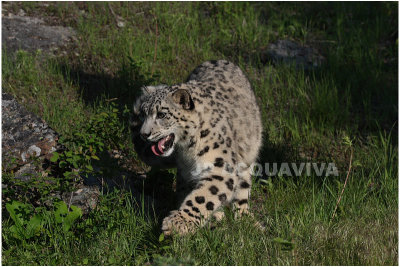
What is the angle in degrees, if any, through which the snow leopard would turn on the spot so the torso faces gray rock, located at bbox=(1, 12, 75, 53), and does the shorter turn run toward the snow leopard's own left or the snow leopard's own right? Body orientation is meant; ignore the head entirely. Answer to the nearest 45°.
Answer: approximately 90° to the snow leopard's own right

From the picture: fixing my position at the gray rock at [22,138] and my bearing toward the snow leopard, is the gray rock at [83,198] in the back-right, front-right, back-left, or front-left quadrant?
front-right

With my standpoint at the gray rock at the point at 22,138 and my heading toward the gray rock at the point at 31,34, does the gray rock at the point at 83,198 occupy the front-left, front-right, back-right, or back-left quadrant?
back-right

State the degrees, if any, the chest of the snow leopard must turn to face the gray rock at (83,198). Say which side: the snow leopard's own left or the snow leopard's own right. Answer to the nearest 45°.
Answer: approximately 45° to the snow leopard's own right

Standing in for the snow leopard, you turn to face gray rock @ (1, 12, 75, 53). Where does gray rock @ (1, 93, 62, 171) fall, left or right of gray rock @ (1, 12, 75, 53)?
left

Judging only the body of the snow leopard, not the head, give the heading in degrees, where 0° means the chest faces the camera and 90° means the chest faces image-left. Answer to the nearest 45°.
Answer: approximately 45°

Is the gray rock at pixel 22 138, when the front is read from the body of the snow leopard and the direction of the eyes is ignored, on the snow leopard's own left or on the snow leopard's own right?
on the snow leopard's own right

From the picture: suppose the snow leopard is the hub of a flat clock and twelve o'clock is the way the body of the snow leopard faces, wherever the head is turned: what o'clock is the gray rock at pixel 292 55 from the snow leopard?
The gray rock is roughly at 5 o'clock from the snow leopard.
